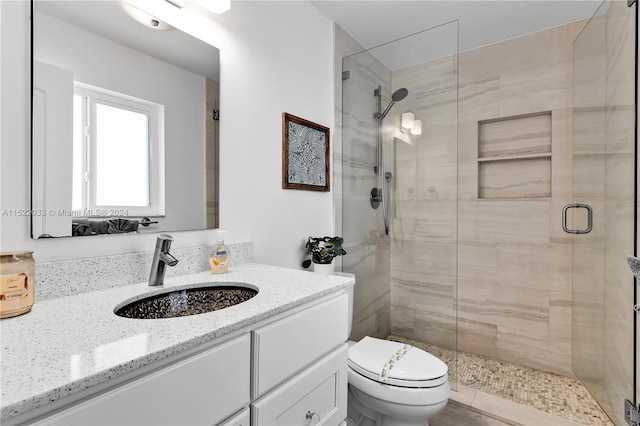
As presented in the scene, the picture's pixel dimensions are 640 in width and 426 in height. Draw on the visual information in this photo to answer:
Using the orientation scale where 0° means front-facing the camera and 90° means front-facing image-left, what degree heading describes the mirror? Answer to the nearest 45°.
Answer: approximately 315°

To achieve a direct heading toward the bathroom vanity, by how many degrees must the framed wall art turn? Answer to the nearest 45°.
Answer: approximately 45° to its right

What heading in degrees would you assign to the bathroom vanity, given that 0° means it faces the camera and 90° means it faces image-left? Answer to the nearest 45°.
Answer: approximately 315°

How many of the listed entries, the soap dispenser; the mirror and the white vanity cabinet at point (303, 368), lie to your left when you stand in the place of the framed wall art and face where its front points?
0

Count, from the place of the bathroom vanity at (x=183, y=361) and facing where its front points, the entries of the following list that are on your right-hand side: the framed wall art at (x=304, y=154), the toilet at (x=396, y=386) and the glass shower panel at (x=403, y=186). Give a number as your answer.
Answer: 0

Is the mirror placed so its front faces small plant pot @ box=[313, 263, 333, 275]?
no

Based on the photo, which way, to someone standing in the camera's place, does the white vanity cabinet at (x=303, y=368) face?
facing the viewer and to the right of the viewer

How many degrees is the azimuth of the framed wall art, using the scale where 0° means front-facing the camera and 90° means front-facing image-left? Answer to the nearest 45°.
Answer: approximately 315°
